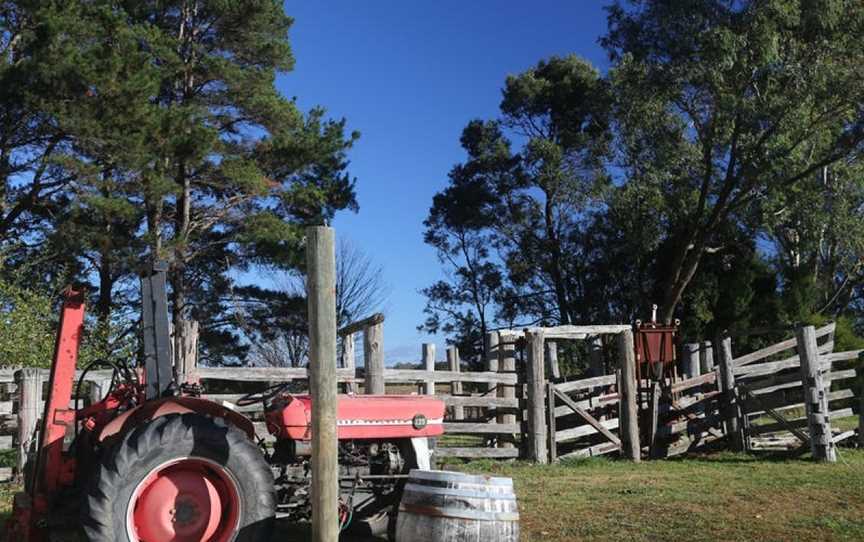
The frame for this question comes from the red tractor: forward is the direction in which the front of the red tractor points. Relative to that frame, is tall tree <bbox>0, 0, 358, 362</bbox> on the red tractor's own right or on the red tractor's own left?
on the red tractor's own left

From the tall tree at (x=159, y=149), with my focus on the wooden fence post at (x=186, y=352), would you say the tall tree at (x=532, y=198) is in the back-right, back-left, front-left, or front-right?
back-left

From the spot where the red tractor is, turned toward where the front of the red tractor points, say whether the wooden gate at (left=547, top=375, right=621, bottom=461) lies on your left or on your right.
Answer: on your left

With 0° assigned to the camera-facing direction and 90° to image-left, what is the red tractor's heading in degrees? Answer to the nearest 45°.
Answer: approximately 270°

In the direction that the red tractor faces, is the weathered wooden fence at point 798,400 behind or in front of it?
in front

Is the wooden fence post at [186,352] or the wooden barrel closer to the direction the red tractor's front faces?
the wooden barrel

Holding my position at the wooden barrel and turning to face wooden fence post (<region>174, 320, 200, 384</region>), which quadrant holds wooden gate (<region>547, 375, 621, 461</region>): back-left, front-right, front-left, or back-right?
front-right

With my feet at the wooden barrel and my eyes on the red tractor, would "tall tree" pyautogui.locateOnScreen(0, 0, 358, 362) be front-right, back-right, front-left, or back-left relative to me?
front-right

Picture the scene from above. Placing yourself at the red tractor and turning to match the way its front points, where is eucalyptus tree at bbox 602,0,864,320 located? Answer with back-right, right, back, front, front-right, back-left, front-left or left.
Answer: front-left

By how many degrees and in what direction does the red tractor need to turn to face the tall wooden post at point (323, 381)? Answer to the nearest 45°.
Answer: approximately 45° to its right

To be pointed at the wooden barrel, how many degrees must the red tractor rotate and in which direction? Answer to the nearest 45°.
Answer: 0° — it already faces it

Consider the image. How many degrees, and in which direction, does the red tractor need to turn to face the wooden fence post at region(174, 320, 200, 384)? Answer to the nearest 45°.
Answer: approximately 90° to its left

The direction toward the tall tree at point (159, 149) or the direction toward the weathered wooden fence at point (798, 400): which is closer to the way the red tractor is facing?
the weathered wooden fence

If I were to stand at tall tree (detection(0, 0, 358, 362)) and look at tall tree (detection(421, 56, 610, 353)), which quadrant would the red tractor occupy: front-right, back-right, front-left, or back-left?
back-right
